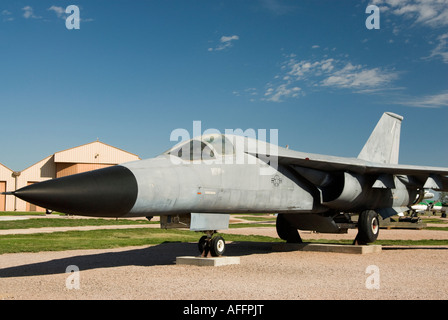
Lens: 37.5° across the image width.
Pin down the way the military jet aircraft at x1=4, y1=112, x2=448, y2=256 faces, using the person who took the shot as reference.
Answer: facing the viewer and to the left of the viewer
